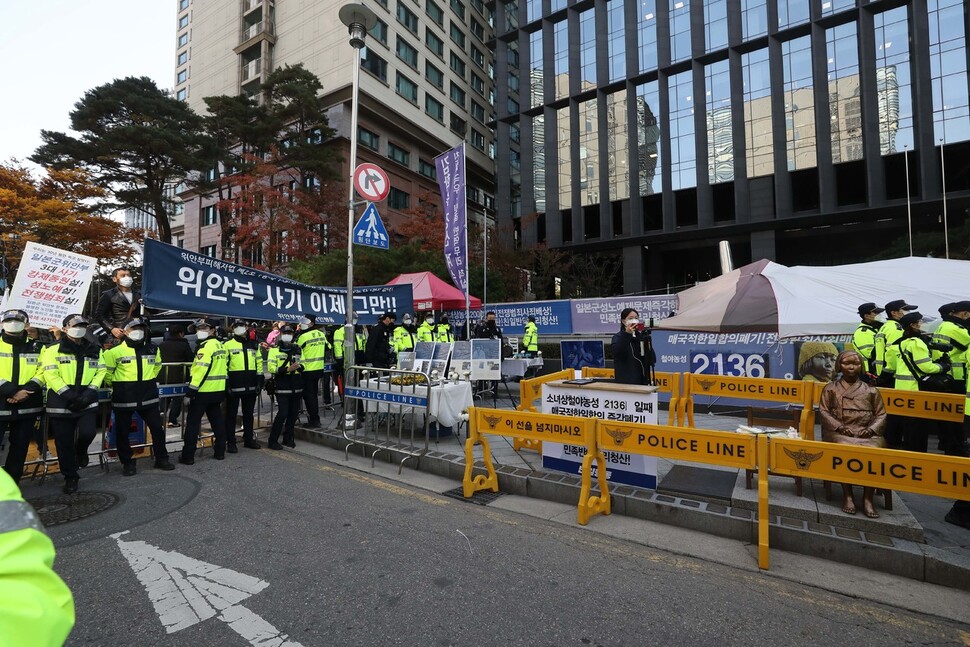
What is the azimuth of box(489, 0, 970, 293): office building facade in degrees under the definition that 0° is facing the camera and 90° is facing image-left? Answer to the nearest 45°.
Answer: approximately 45°

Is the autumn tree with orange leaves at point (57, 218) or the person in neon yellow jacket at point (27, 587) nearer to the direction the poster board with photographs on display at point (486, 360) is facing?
the person in neon yellow jacket

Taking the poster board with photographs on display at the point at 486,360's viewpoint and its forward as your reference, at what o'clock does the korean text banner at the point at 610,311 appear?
The korean text banner is roughly at 7 o'clock from the poster board with photographs on display.

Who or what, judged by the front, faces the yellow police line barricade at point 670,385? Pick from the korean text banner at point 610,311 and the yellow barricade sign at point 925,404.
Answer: the korean text banner

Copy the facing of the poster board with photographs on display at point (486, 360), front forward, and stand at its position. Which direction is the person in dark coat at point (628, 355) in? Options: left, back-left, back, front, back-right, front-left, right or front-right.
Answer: front-left

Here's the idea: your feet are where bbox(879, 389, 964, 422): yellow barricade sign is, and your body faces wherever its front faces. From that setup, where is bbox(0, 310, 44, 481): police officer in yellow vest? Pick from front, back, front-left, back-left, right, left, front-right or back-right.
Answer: front-right

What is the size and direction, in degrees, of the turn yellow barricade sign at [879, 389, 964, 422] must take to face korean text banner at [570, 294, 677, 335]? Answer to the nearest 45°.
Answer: approximately 135° to its right

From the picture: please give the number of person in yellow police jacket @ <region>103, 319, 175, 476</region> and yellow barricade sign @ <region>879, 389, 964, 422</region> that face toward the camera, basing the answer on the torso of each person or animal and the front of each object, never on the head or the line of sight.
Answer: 2

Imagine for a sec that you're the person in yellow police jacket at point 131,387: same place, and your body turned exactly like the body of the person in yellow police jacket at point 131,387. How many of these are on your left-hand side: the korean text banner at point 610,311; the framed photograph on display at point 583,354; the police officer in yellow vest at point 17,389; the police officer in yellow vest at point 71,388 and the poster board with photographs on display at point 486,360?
3

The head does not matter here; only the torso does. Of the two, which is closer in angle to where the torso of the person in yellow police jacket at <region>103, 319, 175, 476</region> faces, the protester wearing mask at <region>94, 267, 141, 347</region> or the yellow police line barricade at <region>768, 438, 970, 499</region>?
the yellow police line barricade

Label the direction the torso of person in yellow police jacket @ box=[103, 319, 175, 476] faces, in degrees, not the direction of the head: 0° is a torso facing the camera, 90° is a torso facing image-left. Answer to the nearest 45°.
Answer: approximately 0°

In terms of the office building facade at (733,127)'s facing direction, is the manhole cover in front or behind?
in front

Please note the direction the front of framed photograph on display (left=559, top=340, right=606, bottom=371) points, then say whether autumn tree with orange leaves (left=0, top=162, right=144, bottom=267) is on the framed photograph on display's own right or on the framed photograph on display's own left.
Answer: on the framed photograph on display's own right

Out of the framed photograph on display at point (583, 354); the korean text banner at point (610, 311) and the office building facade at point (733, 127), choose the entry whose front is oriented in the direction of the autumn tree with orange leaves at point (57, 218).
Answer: the office building facade
